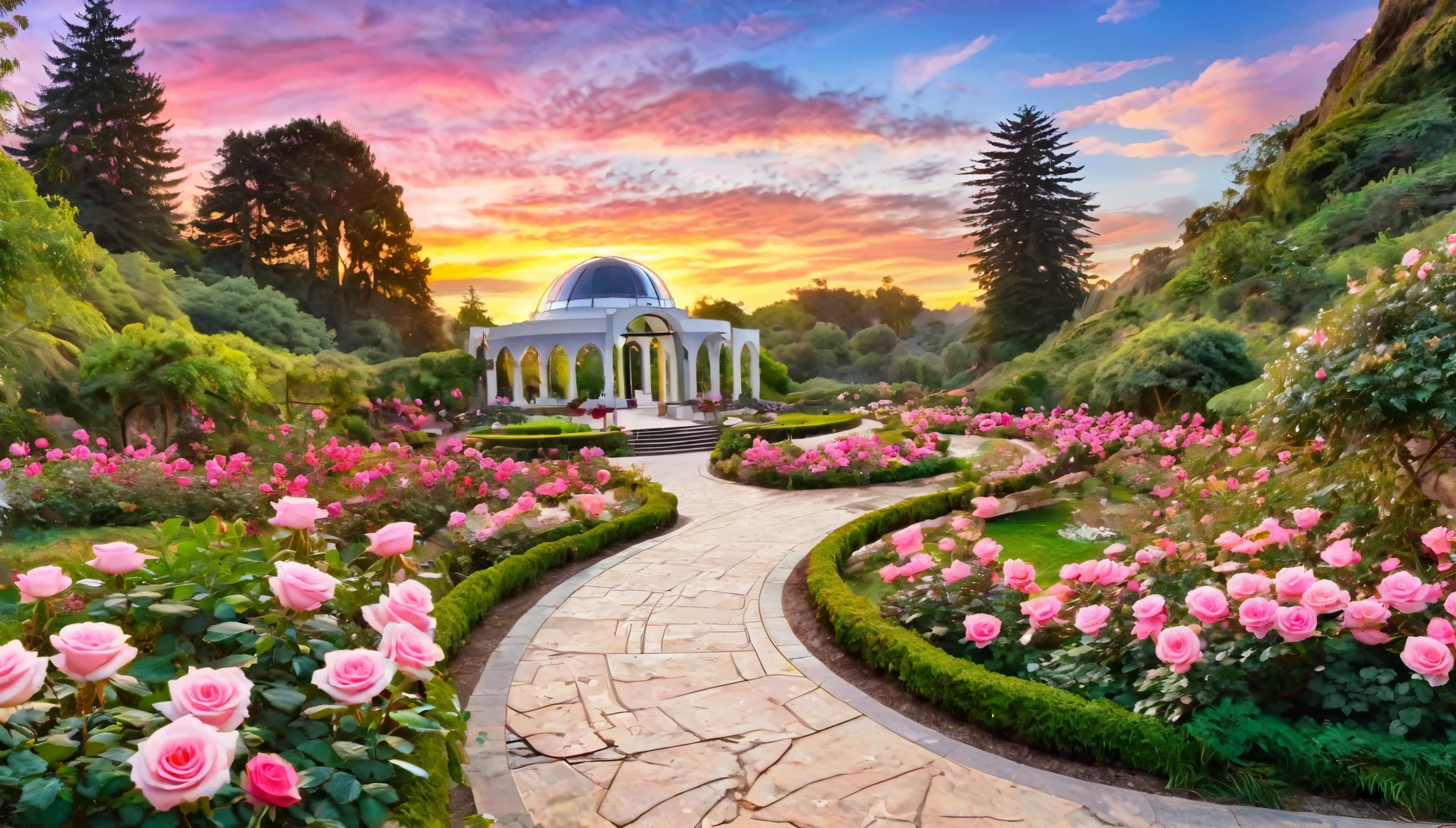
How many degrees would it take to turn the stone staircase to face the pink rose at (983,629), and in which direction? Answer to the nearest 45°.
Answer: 0° — it already faces it

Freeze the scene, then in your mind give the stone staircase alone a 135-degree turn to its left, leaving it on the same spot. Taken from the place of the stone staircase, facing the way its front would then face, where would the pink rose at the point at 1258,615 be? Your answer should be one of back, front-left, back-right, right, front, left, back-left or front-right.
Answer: back-right

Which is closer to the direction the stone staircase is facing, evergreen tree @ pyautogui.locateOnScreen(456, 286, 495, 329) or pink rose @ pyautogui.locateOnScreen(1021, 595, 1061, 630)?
the pink rose

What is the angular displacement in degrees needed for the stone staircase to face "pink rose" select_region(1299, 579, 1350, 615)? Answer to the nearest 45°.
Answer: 0° — it already faces it

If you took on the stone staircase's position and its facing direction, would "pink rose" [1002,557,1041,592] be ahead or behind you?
ahead

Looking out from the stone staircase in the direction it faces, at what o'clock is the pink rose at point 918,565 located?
The pink rose is roughly at 12 o'clock from the stone staircase.

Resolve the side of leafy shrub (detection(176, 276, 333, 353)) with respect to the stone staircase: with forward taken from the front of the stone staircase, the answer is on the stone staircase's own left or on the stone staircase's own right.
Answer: on the stone staircase's own right

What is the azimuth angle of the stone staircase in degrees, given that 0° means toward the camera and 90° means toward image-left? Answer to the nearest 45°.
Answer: approximately 0°

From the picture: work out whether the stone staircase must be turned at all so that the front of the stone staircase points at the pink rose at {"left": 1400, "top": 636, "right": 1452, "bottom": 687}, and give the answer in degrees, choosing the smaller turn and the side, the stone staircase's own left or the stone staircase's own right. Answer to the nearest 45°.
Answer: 0° — it already faces it

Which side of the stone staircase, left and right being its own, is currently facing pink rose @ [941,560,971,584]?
front

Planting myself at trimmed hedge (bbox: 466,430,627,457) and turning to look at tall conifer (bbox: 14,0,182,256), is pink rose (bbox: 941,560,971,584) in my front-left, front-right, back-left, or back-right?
back-left

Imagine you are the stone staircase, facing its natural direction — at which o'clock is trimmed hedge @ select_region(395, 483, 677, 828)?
The trimmed hedge is roughly at 12 o'clock from the stone staircase.
